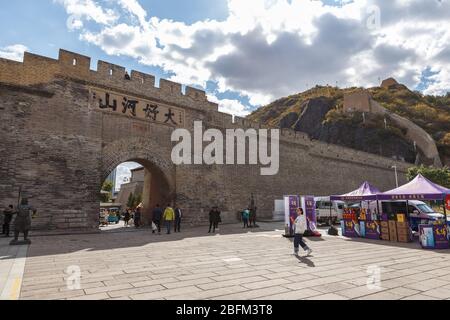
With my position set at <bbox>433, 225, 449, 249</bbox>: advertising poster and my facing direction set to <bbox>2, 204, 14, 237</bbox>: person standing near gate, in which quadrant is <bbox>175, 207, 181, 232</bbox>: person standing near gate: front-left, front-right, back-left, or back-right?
front-right

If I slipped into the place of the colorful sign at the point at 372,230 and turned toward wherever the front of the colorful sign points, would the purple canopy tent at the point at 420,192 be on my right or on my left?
on my left

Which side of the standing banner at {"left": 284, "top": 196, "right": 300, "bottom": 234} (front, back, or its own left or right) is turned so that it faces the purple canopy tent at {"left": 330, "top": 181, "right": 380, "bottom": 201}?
left

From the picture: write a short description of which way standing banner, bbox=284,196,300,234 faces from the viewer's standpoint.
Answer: facing the viewer

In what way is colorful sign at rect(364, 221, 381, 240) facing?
toward the camera

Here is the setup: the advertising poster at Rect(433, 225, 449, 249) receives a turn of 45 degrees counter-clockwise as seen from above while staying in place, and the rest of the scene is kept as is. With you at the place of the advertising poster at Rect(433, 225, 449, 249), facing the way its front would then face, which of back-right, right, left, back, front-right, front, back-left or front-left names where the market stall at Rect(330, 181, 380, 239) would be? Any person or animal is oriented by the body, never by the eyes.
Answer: back

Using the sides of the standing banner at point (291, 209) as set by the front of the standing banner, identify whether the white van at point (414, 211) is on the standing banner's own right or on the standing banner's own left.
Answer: on the standing banner's own left

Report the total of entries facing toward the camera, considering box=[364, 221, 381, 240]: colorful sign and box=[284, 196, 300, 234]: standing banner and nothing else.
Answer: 2

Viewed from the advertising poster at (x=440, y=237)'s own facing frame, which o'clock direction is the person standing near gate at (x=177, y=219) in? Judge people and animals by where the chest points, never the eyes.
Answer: The person standing near gate is roughly at 3 o'clock from the advertising poster.

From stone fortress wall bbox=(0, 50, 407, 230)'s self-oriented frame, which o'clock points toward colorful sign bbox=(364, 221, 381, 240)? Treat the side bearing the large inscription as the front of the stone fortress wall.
The colorful sign is roughly at 11 o'clock from the stone fortress wall.

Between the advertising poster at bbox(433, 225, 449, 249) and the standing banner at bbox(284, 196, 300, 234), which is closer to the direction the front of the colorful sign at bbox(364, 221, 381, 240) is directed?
the advertising poster

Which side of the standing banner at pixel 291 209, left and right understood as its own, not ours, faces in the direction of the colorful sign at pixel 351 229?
left

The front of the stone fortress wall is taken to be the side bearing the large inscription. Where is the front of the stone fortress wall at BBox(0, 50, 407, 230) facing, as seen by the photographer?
facing the viewer and to the right of the viewer
